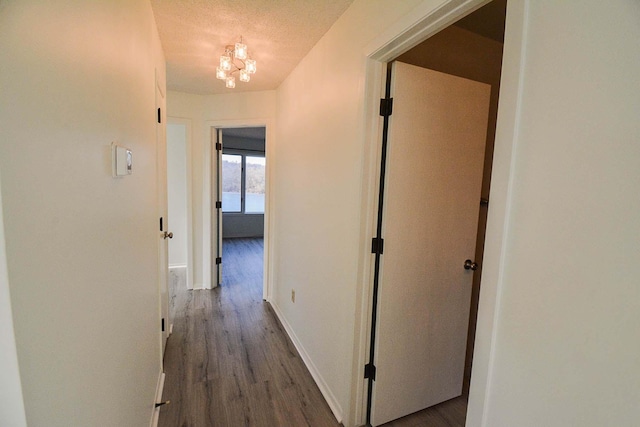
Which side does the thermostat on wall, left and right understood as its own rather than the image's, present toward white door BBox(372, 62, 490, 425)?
front

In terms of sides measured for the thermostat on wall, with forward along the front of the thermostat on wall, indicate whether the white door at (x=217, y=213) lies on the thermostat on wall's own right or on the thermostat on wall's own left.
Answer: on the thermostat on wall's own left

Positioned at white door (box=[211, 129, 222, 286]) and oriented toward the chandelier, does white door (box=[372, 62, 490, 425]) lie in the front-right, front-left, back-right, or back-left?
front-left

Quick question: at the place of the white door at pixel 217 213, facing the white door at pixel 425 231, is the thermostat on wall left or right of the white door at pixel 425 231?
right

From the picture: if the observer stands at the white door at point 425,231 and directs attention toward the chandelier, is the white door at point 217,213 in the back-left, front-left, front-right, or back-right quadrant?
front-right

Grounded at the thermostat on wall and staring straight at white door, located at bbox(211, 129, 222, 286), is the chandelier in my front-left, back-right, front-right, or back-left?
front-right

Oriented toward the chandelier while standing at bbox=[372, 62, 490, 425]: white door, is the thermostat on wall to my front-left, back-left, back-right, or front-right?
front-left

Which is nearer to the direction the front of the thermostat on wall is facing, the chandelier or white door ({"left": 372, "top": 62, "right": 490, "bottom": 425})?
the white door

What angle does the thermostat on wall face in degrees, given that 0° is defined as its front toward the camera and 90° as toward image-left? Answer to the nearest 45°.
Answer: approximately 270°

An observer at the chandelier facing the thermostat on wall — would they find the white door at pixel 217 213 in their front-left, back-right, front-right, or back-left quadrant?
back-right

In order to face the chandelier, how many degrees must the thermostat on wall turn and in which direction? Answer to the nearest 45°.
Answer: approximately 45° to its left
